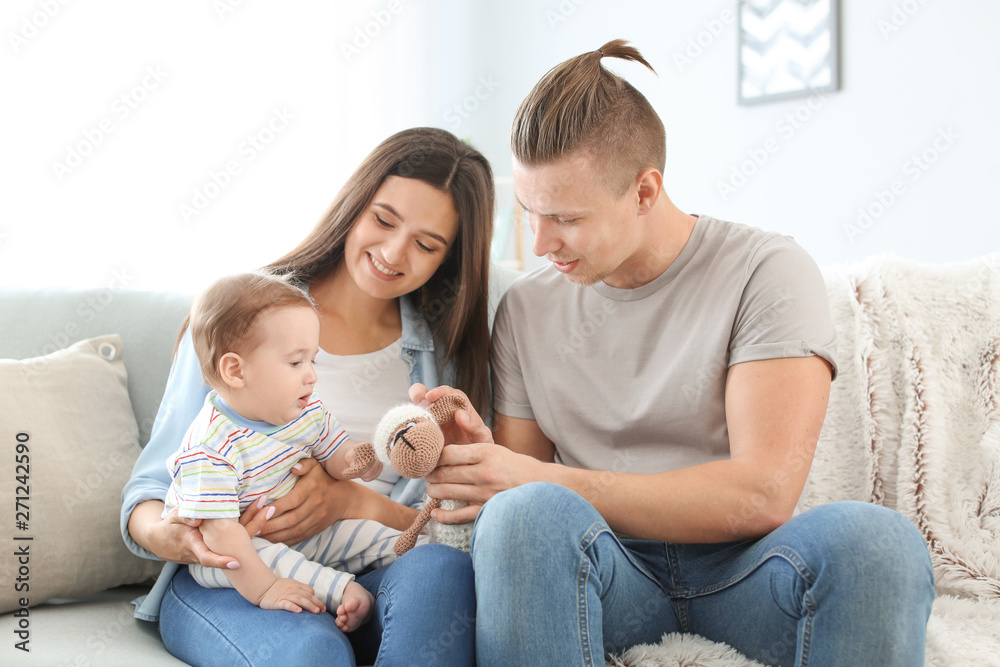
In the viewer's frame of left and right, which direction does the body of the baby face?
facing the viewer and to the right of the viewer

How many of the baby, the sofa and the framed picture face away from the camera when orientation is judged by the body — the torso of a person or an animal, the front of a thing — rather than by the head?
0

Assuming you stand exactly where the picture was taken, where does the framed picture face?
facing the viewer and to the left of the viewer

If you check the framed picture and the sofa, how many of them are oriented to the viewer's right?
0

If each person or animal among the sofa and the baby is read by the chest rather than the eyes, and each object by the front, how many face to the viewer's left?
0

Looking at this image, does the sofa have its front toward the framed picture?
no

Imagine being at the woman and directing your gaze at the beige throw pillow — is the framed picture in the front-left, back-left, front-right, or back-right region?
back-right

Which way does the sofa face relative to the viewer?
toward the camera
